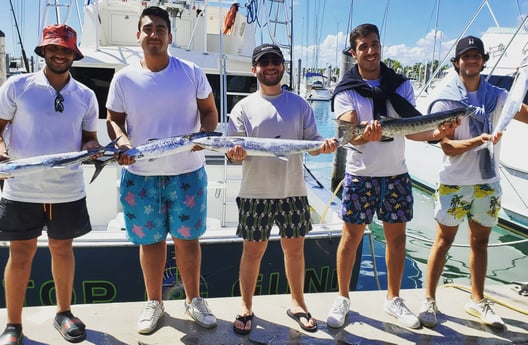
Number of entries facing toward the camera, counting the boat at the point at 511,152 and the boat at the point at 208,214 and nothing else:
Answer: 0

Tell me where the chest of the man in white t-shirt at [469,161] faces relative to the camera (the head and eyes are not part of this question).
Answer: toward the camera

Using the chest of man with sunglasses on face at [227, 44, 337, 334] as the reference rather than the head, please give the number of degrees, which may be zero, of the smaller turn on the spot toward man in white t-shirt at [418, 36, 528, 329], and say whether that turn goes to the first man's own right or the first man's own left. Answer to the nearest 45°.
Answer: approximately 90° to the first man's own left

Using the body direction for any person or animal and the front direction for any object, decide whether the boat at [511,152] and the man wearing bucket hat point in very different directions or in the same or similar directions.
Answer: very different directions

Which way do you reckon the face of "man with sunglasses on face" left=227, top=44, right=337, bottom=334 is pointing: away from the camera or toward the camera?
toward the camera

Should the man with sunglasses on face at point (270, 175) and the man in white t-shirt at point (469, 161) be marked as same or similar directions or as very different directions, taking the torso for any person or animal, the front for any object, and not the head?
same or similar directions

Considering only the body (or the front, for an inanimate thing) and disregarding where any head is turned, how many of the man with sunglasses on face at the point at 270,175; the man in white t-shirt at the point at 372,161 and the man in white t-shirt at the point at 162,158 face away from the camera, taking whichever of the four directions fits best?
0

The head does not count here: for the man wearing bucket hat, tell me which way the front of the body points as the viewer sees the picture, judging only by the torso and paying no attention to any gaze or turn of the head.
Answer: toward the camera

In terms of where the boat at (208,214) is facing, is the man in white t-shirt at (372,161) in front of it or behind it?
behind

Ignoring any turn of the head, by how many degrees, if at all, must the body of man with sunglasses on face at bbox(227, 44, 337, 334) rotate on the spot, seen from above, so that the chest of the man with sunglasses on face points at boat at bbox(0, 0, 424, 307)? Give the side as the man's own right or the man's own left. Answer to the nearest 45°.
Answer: approximately 180°

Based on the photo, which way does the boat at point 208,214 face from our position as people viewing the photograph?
facing away from the viewer

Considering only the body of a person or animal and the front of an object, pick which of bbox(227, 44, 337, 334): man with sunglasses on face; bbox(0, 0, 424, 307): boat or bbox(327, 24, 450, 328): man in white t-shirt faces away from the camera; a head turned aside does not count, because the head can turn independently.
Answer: the boat
